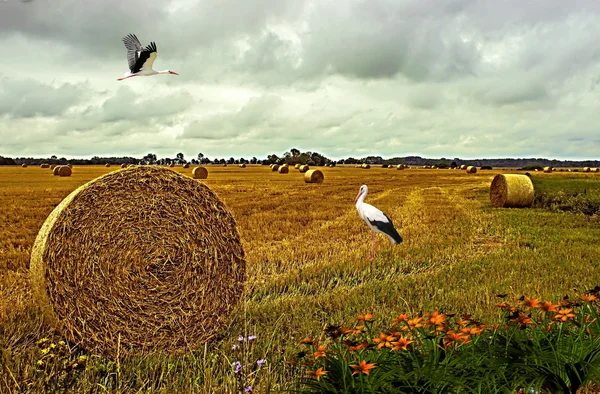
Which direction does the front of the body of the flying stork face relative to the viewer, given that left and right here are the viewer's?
facing to the right of the viewer

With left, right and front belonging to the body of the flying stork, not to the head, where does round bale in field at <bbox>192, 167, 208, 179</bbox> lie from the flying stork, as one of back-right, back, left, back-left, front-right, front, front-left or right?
left

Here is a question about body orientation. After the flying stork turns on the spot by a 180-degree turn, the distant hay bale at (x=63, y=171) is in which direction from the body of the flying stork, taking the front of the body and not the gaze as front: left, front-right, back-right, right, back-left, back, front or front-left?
right

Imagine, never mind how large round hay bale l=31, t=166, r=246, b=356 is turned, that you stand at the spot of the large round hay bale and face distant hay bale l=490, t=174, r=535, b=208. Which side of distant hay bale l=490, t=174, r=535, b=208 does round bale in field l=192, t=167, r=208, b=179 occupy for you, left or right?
left

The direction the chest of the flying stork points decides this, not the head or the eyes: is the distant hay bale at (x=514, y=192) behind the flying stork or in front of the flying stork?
in front
